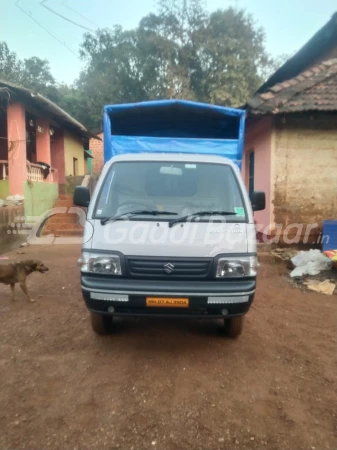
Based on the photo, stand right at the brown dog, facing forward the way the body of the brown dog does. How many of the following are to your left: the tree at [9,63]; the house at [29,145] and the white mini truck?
2

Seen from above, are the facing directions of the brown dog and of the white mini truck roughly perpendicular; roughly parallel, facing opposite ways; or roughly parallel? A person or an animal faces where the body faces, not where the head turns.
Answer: roughly perpendicular

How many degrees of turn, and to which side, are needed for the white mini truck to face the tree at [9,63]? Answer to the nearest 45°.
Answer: approximately 135° to its right

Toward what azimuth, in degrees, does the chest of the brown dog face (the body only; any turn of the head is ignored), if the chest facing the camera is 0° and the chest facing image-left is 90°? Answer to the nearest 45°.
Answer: approximately 270°

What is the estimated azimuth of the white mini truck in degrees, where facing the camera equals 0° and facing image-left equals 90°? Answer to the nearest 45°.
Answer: approximately 0°

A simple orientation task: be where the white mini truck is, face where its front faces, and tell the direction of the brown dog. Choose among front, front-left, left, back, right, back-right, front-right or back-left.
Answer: back-right

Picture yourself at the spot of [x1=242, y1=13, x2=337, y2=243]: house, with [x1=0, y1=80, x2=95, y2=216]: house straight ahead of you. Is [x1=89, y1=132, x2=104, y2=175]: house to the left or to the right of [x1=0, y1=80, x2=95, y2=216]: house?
right

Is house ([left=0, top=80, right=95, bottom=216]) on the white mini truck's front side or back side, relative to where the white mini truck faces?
on the back side

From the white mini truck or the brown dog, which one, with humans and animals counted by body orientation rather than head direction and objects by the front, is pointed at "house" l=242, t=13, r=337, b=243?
the brown dog

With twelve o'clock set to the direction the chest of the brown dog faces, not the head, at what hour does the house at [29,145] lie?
The house is roughly at 9 o'clock from the brown dog.

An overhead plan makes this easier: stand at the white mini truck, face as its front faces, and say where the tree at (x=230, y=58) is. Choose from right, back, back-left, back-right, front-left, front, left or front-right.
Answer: back

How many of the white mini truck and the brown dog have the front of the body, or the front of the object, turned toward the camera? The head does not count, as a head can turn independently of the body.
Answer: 1
